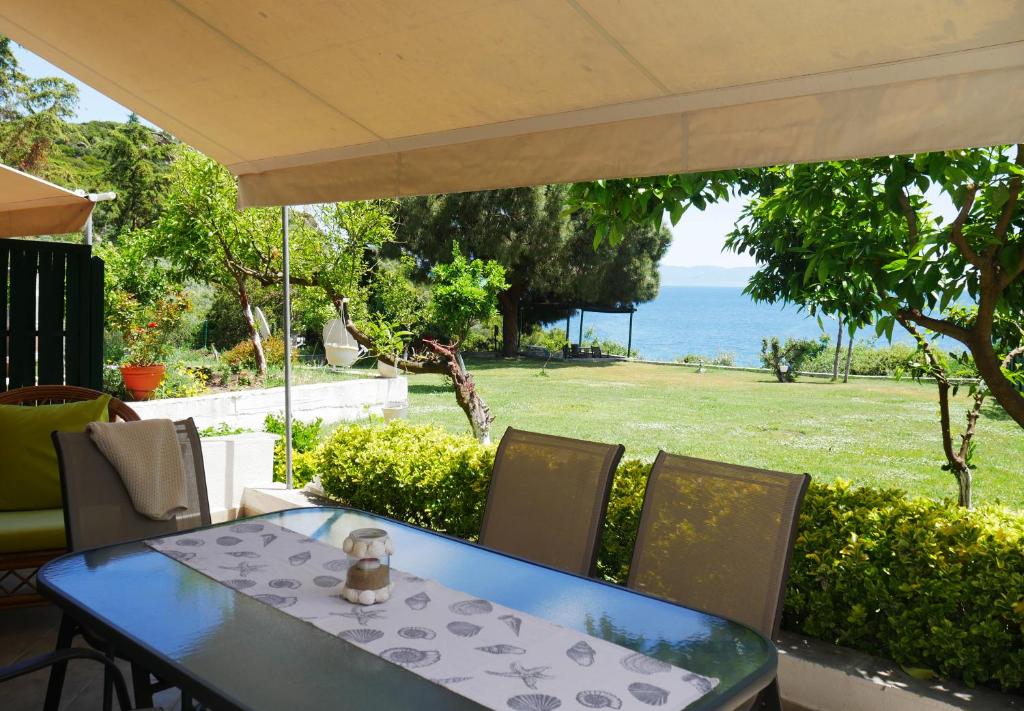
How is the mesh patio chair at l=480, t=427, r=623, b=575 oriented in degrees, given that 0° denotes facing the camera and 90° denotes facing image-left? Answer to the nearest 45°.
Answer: approximately 45°

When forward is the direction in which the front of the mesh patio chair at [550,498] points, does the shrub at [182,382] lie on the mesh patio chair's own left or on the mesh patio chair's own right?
on the mesh patio chair's own right

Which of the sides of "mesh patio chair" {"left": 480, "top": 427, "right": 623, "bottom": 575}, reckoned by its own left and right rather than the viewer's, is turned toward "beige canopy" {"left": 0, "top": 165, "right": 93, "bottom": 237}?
right

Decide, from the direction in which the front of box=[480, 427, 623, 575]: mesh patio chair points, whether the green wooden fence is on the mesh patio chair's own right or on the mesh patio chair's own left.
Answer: on the mesh patio chair's own right

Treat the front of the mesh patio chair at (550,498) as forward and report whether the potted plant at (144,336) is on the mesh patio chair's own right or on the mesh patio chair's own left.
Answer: on the mesh patio chair's own right

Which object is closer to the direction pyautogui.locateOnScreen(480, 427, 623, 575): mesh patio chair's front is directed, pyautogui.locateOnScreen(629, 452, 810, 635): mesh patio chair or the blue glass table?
the blue glass table

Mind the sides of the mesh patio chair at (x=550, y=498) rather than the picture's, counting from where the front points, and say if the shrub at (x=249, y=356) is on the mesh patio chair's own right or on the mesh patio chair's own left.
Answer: on the mesh patio chair's own right

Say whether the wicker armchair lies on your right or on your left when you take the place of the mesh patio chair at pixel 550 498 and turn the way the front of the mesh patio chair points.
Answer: on your right

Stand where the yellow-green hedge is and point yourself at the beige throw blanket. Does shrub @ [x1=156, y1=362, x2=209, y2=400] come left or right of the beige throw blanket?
right

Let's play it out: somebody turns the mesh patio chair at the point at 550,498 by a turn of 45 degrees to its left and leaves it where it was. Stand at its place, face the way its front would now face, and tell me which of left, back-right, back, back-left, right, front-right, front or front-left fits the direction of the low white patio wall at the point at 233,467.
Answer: back-right

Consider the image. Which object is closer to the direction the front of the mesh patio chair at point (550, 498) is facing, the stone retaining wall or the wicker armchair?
the wicker armchair

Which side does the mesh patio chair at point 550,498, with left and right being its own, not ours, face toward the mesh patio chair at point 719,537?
left
